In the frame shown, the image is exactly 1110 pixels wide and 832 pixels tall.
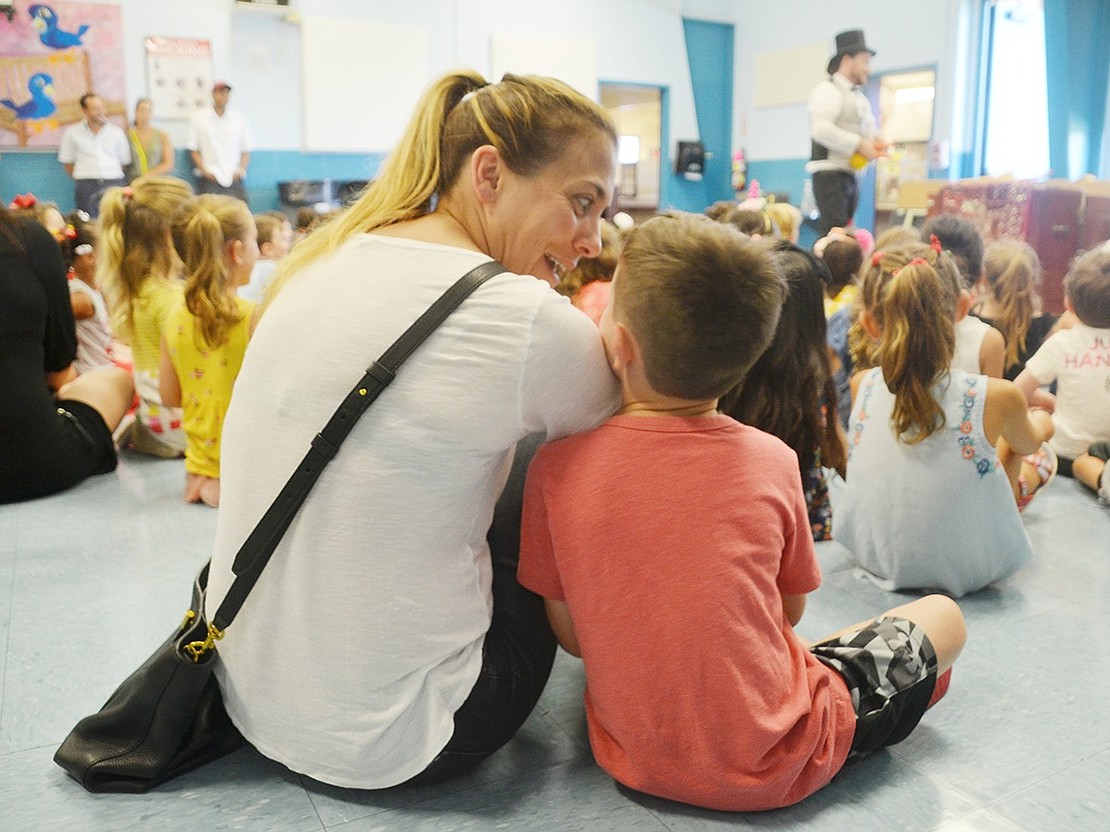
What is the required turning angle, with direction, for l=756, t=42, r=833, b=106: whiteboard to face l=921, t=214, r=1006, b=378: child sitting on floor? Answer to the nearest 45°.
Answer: approximately 45° to its left

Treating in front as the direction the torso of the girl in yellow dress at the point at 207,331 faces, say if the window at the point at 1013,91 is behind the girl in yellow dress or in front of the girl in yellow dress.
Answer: in front

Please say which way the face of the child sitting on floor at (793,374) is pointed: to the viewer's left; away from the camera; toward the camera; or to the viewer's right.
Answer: away from the camera

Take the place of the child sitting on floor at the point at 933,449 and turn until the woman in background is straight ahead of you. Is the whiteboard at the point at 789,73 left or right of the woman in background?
right

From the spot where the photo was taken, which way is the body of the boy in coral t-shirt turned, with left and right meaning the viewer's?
facing away from the viewer

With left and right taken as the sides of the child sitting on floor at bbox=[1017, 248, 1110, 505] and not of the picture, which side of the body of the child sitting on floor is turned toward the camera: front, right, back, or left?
back

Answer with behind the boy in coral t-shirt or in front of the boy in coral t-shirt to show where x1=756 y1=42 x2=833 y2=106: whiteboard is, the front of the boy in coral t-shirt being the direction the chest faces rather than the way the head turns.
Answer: in front

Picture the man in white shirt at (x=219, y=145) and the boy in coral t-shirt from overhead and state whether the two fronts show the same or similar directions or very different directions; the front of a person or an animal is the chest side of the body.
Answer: very different directions

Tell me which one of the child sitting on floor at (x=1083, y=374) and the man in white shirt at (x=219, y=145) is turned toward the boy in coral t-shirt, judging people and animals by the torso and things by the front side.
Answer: the man in white shirt

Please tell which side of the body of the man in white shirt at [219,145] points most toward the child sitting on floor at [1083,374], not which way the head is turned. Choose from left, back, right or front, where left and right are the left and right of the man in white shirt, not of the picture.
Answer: front
